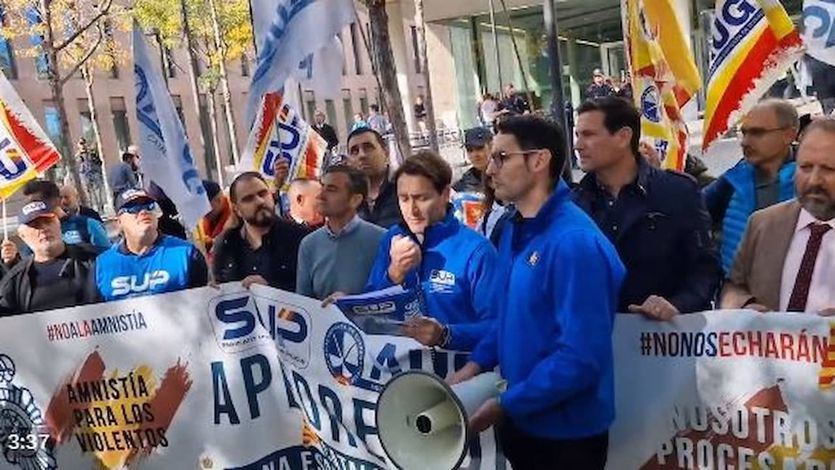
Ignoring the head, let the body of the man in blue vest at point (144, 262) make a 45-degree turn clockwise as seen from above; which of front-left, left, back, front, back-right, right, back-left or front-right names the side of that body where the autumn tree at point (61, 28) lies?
back-right

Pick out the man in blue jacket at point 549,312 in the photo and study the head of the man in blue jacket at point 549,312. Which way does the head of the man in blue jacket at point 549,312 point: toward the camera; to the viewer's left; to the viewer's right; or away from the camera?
to the viewer's left

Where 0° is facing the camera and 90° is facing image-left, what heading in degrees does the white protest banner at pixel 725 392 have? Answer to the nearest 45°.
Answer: approximately 0°

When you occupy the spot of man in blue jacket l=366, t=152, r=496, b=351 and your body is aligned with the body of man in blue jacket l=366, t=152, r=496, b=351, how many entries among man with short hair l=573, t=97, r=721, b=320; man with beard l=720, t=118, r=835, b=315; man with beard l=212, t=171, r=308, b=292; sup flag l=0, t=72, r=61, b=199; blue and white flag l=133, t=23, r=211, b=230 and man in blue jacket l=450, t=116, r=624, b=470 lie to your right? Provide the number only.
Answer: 3

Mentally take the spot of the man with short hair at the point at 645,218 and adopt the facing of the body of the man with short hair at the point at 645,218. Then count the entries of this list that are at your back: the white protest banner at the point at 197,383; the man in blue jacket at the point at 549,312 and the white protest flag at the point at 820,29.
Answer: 1

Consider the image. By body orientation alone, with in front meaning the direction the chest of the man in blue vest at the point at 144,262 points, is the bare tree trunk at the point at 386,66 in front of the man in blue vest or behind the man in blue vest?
behind

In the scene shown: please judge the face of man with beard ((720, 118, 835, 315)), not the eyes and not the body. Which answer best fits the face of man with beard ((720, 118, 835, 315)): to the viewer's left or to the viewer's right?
to the viewer's left

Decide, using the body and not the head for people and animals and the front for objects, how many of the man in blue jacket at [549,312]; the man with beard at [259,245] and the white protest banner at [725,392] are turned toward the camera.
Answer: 2

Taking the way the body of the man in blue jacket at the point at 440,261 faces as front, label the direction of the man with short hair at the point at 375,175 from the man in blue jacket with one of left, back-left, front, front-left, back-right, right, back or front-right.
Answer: back-right

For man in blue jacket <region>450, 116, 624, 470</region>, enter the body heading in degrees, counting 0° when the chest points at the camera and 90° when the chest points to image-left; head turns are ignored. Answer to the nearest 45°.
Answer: approximately 90°
